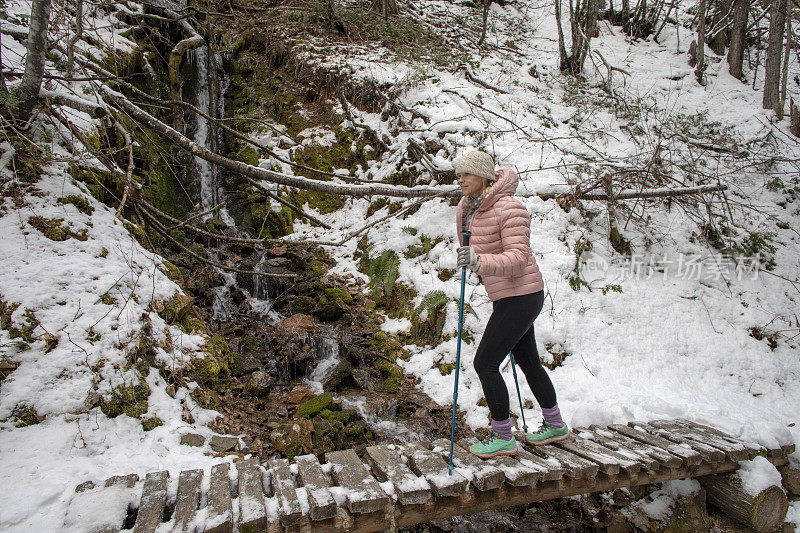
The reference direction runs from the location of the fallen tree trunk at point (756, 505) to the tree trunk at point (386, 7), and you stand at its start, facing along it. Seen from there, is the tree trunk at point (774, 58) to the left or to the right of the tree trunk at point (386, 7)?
right

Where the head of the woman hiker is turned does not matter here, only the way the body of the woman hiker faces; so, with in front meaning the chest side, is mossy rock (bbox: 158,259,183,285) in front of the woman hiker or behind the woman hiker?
in front

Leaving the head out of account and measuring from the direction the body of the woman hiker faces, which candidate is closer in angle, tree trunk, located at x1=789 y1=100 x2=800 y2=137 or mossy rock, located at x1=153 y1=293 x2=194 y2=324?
the mossy rock

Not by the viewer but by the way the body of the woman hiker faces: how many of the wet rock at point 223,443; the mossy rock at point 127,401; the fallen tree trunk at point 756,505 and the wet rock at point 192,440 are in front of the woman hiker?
3

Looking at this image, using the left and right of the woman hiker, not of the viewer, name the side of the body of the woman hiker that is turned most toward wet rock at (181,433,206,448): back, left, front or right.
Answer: front

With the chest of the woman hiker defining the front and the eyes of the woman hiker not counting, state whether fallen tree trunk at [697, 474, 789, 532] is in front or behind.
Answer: behind

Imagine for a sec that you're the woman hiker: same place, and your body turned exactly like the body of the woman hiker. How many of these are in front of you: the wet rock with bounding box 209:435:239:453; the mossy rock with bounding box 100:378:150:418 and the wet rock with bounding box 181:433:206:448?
3

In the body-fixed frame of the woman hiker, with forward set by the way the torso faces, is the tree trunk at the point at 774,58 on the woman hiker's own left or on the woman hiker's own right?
on the woman hiker's own right

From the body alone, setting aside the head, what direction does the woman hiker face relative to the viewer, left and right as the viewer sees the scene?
facing to the left of the viewer

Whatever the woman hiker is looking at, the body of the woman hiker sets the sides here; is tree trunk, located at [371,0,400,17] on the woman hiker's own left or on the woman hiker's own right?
on the woman hiker's own right

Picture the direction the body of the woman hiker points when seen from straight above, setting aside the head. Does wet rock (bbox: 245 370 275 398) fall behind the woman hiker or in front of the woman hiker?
in front
